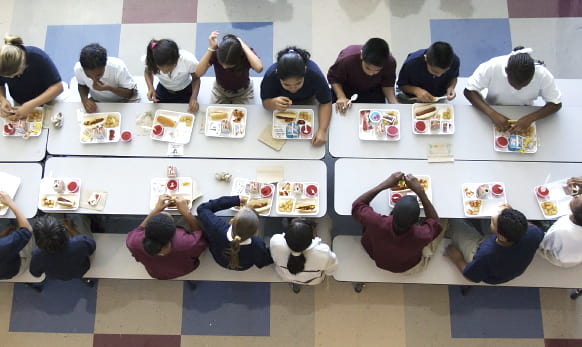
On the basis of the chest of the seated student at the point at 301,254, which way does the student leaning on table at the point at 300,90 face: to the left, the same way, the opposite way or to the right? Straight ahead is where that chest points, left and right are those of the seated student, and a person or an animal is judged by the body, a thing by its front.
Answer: the opposite way

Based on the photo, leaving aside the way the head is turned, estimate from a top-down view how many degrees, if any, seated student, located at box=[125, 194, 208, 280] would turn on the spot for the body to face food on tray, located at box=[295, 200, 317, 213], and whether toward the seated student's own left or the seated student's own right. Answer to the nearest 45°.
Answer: approximately 90° to the seated student's own right

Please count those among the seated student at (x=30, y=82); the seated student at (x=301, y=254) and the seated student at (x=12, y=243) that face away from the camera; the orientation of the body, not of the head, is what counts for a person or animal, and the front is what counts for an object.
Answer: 2

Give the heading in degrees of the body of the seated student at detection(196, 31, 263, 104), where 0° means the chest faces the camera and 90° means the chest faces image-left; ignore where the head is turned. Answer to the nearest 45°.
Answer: approximately 0°

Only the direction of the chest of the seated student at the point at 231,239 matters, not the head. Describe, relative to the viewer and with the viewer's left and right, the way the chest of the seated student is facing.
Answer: facing away from the viewer and to the right of the viewer

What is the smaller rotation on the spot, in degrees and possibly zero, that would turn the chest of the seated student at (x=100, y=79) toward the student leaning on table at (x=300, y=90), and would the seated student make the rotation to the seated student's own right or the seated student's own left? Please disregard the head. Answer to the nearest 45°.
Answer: approximately 45° to the seated student's own left

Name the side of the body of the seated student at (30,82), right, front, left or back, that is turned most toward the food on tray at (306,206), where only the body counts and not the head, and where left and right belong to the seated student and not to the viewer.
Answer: left

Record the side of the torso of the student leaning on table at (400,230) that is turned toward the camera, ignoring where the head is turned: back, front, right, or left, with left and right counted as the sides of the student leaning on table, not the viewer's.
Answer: back

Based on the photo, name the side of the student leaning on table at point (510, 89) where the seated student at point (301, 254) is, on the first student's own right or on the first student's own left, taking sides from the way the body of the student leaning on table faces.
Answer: on the first student's own right

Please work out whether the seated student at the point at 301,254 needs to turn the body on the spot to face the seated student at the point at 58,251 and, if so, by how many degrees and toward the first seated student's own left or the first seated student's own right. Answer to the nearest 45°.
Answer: approximately 90° to the first seated student's own left
